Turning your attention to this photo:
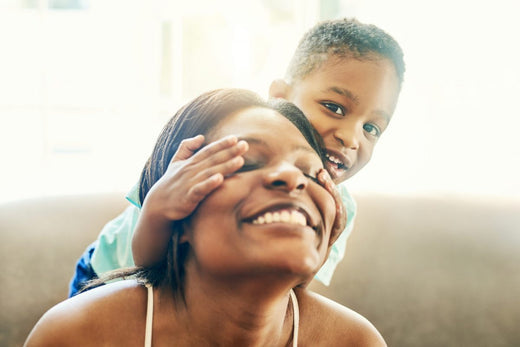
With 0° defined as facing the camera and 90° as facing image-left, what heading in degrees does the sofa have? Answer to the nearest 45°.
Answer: approximately 0°

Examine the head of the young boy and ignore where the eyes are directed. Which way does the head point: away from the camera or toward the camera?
toward the camera

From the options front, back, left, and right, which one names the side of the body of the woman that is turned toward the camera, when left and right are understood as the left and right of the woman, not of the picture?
front
